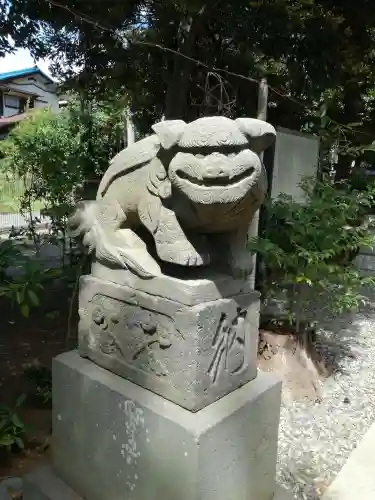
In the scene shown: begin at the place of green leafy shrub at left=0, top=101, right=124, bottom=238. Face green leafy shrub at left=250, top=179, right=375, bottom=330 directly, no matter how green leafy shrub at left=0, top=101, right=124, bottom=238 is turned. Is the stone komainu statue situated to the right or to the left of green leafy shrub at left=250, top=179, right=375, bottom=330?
right

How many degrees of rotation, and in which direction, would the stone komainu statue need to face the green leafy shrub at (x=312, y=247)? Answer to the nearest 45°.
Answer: approximately 90° to its left

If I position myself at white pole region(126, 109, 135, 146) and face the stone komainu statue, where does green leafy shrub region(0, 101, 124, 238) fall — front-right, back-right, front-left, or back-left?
front-right

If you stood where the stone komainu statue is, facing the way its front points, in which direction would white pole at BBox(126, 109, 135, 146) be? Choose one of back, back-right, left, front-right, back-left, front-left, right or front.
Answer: back-left

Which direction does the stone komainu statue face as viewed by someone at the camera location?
facing the viewer and to the right of the viewer

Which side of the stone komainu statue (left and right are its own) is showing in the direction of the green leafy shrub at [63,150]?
back

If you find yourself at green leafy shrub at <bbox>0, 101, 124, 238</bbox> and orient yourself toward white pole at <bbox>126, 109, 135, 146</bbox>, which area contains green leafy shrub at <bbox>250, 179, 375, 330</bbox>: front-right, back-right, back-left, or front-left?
front-right
